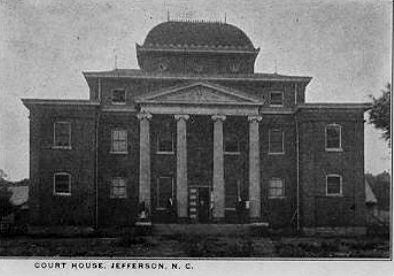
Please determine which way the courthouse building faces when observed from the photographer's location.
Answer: facing the viewer

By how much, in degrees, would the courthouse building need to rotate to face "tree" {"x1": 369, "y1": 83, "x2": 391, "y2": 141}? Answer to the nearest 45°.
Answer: approximately 45° to its left
